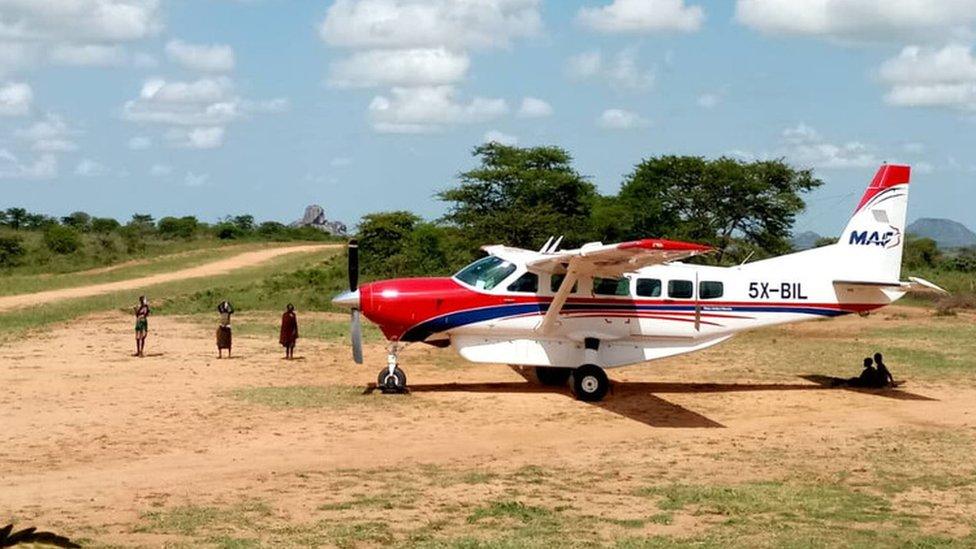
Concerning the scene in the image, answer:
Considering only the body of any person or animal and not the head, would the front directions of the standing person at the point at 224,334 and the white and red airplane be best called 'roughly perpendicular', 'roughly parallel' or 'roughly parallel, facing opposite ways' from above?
roughly perpendicular

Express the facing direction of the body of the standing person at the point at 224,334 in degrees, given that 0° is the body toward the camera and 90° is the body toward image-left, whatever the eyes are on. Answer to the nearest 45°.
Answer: approximately 0°

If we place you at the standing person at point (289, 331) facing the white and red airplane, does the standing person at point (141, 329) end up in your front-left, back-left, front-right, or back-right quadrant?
back-right

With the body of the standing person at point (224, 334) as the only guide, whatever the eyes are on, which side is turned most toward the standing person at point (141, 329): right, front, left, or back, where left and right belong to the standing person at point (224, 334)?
right

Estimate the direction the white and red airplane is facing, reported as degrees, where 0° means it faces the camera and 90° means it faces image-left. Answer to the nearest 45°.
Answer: approximately 90°

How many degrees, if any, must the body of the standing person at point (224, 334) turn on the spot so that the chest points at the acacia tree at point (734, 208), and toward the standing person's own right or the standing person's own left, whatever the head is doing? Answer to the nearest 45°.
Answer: approximately 135° to the standing person's own left

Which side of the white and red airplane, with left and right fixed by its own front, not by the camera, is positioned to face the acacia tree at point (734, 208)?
right
